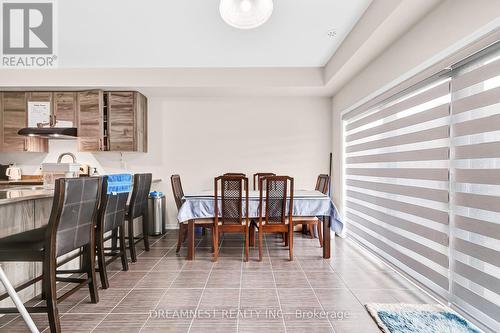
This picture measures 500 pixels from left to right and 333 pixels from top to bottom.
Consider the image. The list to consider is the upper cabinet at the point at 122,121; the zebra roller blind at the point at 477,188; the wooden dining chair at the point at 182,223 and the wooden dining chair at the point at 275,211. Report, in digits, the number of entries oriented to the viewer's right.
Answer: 1

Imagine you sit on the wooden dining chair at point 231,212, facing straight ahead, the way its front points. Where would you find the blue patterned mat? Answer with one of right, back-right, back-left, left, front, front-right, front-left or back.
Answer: back-right

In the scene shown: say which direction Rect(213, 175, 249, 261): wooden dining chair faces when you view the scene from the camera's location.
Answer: facing away from the viewer

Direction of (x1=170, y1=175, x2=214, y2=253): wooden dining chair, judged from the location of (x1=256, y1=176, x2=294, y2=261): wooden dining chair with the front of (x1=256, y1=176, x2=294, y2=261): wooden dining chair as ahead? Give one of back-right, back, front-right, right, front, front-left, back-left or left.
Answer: left

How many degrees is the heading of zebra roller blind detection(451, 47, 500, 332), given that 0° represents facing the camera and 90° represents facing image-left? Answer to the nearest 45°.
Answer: approximately 45°

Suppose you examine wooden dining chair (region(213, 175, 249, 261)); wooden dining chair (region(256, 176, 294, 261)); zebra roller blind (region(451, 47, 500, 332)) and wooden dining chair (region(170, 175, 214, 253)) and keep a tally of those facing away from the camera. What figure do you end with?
2

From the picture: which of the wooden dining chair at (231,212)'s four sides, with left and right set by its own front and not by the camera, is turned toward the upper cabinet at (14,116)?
left

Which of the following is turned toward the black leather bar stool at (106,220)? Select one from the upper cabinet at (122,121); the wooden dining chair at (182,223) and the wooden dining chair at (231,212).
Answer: the upper cabinet

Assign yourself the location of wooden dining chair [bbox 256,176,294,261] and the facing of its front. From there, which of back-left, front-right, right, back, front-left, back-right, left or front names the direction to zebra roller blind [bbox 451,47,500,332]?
back-right

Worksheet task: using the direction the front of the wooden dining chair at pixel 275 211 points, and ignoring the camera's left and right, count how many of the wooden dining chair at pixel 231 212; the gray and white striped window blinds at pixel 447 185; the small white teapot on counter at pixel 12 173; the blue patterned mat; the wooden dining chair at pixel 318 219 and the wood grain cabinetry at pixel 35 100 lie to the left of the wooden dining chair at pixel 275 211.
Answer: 3

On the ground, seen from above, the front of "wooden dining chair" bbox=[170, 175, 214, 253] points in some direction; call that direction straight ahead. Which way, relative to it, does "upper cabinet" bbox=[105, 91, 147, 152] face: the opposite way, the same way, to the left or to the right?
to the right

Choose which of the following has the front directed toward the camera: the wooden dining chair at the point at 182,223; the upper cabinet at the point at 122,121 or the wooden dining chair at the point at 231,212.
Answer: the upper cabinet

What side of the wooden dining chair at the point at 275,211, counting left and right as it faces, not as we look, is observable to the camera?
back

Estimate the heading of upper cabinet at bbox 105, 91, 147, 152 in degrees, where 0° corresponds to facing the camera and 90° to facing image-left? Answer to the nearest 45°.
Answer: approximately 0°

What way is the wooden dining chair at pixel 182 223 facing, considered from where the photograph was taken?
facing to the right of the viewer

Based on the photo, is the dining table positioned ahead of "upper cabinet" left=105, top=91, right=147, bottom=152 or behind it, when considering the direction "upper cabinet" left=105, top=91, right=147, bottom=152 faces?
ahead

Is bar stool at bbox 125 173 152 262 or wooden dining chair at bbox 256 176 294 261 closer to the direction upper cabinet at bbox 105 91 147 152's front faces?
the bar stool

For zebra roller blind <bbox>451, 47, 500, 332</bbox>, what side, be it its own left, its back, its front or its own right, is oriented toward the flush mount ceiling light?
front

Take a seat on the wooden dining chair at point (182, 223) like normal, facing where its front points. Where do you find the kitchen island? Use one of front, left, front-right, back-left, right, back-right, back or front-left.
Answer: back-right

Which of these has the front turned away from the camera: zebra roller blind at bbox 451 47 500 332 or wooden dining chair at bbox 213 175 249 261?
the wooden dining chair
